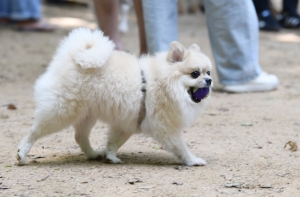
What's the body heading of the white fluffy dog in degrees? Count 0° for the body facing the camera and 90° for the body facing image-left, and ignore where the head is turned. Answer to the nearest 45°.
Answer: approximately 270°
